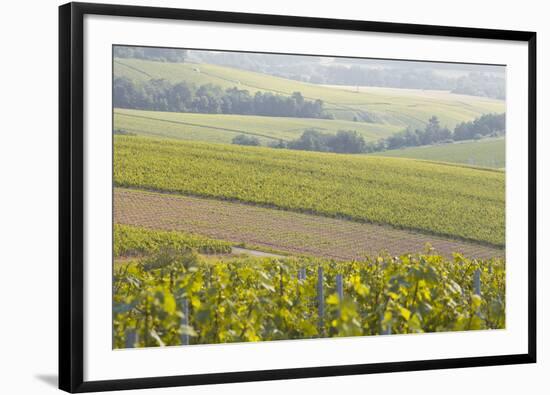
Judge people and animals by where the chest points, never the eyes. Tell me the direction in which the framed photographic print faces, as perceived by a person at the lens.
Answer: facing the viewer and to the right of the viewer
